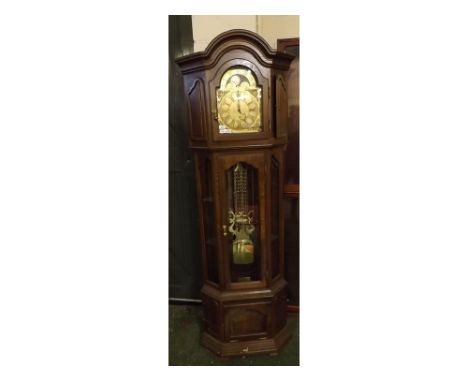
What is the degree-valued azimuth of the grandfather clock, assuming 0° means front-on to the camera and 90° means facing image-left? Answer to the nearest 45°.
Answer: approximately 0°
